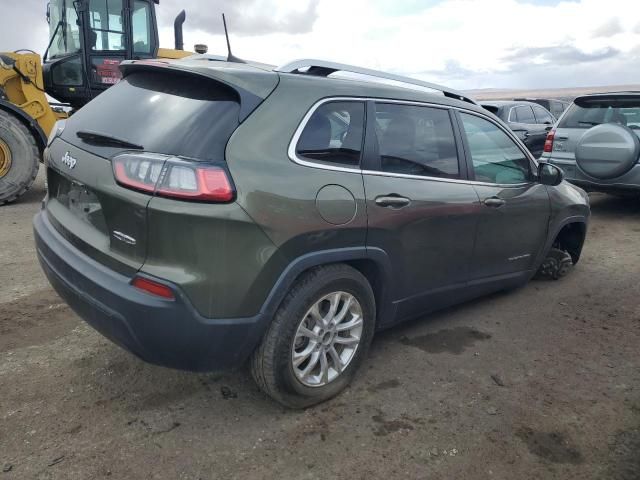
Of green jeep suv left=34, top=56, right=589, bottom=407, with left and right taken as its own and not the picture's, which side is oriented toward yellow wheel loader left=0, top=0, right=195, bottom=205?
left

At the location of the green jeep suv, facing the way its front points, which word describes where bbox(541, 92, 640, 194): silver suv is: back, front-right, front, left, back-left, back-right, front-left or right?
front

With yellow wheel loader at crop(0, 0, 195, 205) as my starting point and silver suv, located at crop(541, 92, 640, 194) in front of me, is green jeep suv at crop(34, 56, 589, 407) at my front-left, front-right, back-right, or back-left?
front-right

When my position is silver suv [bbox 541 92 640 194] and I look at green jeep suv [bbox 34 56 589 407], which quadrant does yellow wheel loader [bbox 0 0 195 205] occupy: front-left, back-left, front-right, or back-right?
front-right

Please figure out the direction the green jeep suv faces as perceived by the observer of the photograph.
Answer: facing away from the viewer and to the right of the viewer

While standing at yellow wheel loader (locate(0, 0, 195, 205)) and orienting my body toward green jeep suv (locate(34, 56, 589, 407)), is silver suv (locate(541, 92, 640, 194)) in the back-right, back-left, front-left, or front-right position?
front-left

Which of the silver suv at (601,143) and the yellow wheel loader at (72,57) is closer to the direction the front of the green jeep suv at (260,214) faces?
the silver suv
